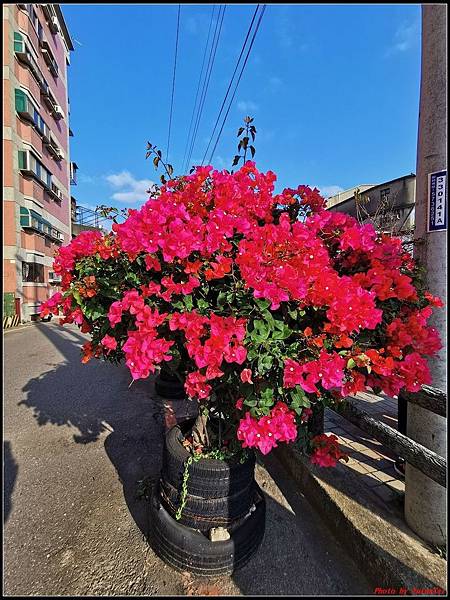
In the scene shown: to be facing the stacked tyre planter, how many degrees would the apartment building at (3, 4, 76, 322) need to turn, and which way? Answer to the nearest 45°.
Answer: approximately 90° to its right

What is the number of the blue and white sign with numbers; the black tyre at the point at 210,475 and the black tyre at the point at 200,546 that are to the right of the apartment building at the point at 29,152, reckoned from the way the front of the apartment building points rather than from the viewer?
3

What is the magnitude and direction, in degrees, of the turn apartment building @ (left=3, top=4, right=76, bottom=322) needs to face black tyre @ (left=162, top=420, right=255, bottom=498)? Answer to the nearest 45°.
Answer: approximately 90° to its right

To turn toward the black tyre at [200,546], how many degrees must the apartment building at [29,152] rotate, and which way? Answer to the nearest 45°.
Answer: approximately 90° to its right

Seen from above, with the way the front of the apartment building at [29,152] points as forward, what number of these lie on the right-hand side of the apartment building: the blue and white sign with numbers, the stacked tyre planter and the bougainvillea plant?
3

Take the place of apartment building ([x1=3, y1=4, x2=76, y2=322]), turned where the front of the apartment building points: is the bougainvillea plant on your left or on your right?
on your right

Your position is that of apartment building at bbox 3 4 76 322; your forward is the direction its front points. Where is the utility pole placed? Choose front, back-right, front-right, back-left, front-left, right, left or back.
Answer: right

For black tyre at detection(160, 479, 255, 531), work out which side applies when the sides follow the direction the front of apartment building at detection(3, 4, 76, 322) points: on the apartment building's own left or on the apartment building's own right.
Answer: on the apartment building's own right

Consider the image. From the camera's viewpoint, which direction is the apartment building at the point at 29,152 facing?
to the viewer's right

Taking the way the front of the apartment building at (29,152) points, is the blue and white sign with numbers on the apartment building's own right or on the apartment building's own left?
on the apartment building's own right
